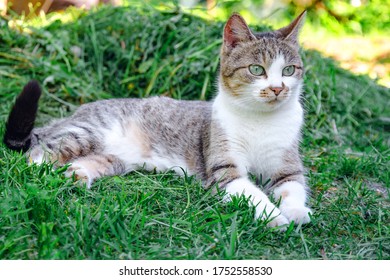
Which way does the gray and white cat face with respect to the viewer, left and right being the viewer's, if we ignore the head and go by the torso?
facing the viewer and to the right of the viewer
